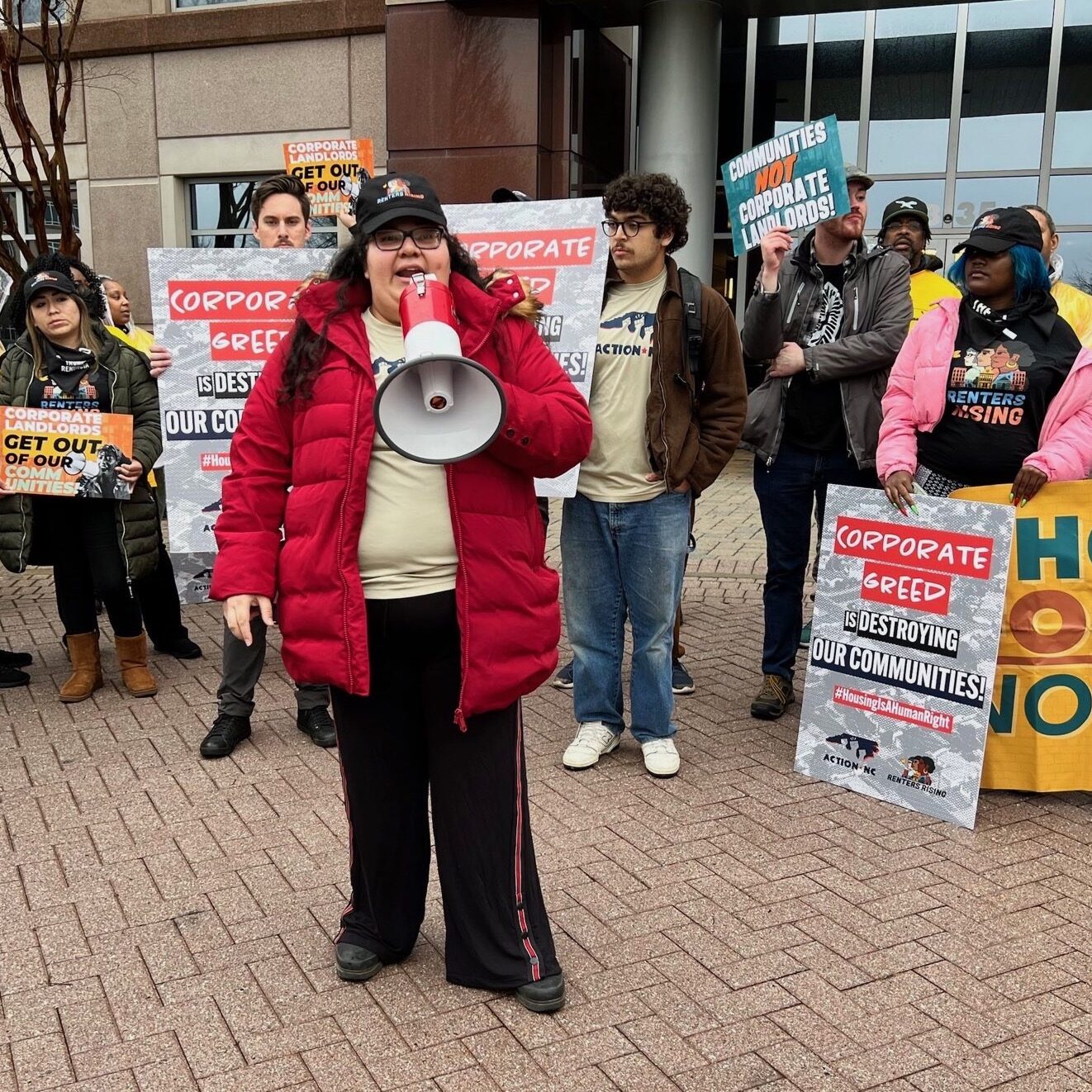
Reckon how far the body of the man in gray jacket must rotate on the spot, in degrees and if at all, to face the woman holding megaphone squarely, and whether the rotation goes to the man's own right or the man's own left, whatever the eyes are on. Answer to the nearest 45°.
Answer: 0° — they already face them

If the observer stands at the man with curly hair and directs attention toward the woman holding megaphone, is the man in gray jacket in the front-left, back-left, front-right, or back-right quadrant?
back-left

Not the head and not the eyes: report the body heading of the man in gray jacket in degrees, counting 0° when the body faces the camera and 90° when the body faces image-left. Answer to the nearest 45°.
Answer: approximately 0°

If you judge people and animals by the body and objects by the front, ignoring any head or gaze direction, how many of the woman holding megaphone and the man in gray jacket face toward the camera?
2

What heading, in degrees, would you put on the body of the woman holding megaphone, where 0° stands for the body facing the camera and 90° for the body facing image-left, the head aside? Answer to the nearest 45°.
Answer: approximately 0°

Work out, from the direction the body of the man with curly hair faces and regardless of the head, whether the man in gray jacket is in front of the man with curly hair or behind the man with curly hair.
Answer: behind

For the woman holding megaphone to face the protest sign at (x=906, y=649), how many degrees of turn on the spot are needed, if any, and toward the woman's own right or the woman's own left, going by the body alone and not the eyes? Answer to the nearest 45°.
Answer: approximately 135° to the woman's own left

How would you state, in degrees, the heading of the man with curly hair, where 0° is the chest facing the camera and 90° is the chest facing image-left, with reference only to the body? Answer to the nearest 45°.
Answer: approximately 45°

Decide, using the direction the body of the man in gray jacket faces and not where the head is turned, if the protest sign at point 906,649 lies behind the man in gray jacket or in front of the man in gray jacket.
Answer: in front

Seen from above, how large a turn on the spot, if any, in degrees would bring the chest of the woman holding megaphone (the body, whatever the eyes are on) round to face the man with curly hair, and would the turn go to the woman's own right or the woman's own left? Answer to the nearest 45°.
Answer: approximately 135° to the woman's own left

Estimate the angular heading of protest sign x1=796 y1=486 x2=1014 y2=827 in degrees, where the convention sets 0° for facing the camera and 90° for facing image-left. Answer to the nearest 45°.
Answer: approximately 45°

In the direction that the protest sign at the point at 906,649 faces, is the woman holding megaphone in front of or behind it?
in front
